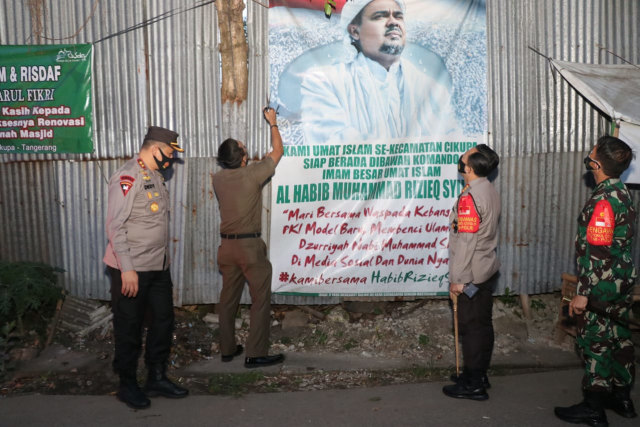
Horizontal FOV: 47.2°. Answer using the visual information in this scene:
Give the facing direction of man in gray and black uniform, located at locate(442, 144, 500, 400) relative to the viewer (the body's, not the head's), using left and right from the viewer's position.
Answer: facing to the left of the viewer

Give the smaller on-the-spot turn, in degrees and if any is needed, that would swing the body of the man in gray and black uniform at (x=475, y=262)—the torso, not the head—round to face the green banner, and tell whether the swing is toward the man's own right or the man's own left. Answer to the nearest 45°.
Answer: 0° — they already face it

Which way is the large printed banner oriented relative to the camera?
toward the camera

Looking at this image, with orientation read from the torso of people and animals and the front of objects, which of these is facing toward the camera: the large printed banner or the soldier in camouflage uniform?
the large printed banner

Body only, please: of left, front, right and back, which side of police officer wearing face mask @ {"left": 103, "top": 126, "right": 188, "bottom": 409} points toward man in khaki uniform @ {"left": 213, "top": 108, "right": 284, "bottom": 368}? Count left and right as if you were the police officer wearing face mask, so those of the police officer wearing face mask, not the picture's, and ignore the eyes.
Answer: left

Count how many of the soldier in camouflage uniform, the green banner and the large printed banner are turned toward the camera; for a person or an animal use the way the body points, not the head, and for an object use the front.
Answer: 2

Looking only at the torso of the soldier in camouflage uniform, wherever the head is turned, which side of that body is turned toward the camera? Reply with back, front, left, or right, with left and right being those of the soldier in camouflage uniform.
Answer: left

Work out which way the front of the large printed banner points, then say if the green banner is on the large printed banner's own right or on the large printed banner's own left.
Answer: on the large printed banner's own right

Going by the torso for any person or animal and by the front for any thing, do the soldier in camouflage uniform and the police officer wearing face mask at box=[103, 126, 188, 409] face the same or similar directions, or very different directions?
very different directions

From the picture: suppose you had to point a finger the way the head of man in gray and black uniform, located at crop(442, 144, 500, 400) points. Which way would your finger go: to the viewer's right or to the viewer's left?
to the viewer's left

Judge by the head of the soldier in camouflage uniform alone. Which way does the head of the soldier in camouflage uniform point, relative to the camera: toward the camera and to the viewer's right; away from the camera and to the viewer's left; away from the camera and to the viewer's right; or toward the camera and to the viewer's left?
away from the camera and to the viewer's left

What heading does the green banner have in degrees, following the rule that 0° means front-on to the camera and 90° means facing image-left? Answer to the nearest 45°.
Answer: approximately 0°

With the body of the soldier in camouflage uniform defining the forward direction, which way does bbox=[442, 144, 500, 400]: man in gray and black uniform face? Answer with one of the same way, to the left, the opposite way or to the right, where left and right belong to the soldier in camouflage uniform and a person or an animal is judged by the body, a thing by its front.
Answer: the same way
